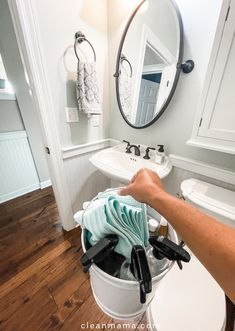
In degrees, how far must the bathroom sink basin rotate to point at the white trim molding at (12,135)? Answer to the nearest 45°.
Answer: approximately 45° to its right

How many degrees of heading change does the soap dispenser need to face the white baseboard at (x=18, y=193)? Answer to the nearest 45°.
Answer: approximately 45° to its right

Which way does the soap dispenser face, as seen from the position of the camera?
facing the viewer and to the left of the viewer

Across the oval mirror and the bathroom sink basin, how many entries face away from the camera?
0

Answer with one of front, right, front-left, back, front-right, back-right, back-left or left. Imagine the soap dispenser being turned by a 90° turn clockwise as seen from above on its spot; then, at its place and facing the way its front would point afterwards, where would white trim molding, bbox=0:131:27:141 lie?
front-left

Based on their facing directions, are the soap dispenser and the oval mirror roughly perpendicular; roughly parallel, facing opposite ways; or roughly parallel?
roughly parallel

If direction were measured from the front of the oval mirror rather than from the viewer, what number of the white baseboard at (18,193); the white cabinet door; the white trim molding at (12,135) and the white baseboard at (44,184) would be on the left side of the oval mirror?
1

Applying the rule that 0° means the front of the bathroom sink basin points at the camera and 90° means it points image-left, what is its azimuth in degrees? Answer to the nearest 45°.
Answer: approximately 45°

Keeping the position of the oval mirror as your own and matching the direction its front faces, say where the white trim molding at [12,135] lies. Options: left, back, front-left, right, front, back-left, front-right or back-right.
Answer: front-right
